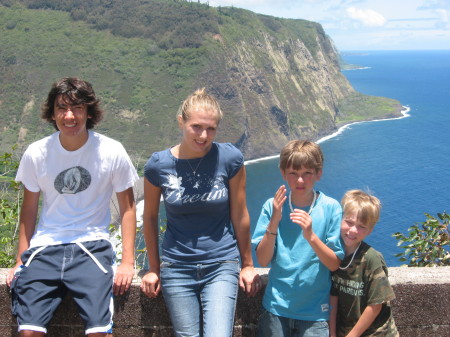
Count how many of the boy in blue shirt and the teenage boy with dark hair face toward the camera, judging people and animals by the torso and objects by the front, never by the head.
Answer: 2

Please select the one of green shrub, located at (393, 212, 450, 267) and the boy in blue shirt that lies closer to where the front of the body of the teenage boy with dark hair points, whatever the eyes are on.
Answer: the boy in blue shirt

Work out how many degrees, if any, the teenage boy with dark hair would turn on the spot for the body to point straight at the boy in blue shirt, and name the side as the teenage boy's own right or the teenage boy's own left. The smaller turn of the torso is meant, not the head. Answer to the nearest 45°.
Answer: approximately 45° to the teenage boy's own left

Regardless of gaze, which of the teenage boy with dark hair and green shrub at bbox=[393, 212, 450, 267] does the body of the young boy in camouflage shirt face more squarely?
the teenage boy with dark hair

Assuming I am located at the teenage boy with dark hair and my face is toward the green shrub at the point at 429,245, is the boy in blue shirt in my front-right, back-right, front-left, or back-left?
front-right

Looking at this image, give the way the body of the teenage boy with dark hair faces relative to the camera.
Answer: toward the camera

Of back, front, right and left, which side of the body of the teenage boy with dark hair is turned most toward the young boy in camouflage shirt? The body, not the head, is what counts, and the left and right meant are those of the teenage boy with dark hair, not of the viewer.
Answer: left

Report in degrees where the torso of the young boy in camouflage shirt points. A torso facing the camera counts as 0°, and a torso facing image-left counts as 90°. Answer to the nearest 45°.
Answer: approximately 45°

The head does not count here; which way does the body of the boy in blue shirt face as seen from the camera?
toward the camera

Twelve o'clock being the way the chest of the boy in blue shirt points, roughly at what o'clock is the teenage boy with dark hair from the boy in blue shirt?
The teenage boy with dark hair is roughly at 3 o'clock from the boy in blue shirt.

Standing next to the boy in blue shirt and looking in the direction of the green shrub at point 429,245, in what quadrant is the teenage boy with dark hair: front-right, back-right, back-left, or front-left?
back-left

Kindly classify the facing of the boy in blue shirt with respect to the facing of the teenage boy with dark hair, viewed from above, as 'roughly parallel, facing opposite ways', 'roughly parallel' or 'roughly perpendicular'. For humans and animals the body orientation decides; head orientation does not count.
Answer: roughly parallel

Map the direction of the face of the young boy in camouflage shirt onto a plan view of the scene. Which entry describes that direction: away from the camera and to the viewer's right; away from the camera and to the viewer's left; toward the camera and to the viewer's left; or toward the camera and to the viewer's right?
toward the camera and to the viewer's left

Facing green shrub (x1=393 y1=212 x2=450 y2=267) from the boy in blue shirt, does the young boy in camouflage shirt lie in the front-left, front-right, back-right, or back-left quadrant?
front-right

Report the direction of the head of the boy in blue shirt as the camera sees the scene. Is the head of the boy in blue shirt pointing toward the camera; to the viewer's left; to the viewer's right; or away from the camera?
toward the camera
